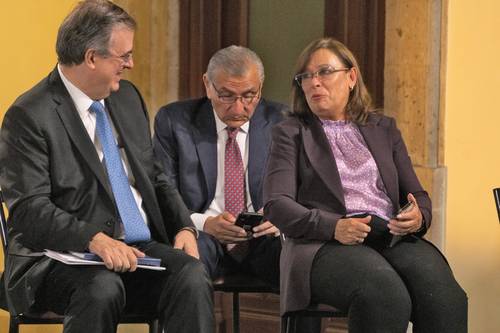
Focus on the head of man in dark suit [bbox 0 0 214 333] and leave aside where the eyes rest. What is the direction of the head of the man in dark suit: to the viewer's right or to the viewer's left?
to the viewer's right

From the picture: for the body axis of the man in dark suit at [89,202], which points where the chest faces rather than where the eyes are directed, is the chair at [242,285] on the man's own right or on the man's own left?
on the man's own left

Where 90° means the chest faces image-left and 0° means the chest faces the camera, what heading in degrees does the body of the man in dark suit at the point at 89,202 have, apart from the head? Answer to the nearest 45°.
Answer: approximately 315°

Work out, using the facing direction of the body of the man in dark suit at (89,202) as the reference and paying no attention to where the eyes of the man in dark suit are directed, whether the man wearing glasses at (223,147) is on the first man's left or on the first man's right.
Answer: on the first man's left

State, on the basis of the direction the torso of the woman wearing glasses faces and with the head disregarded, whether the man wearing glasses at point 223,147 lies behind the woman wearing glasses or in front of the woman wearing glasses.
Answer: behind

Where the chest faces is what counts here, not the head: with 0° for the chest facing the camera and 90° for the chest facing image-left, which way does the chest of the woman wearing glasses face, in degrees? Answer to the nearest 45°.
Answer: approximately 315°
